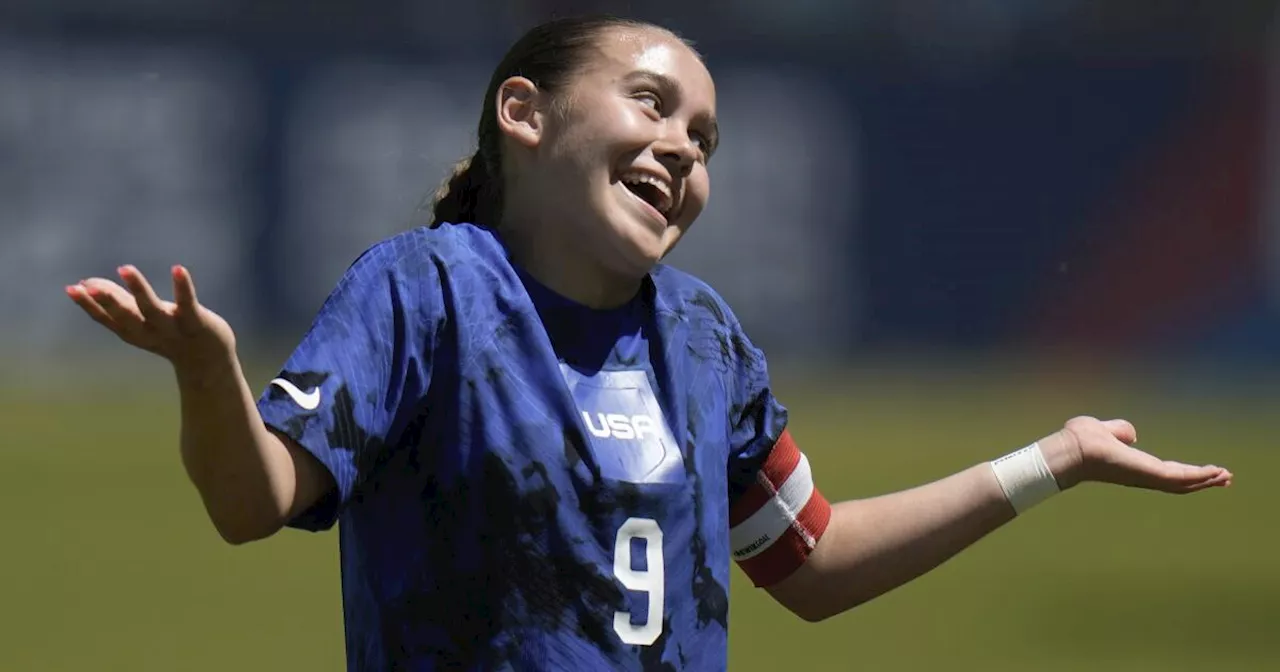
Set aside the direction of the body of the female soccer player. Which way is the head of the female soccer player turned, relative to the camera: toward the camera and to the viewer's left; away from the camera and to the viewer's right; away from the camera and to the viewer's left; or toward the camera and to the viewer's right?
toward the camera and to the viewer's right
